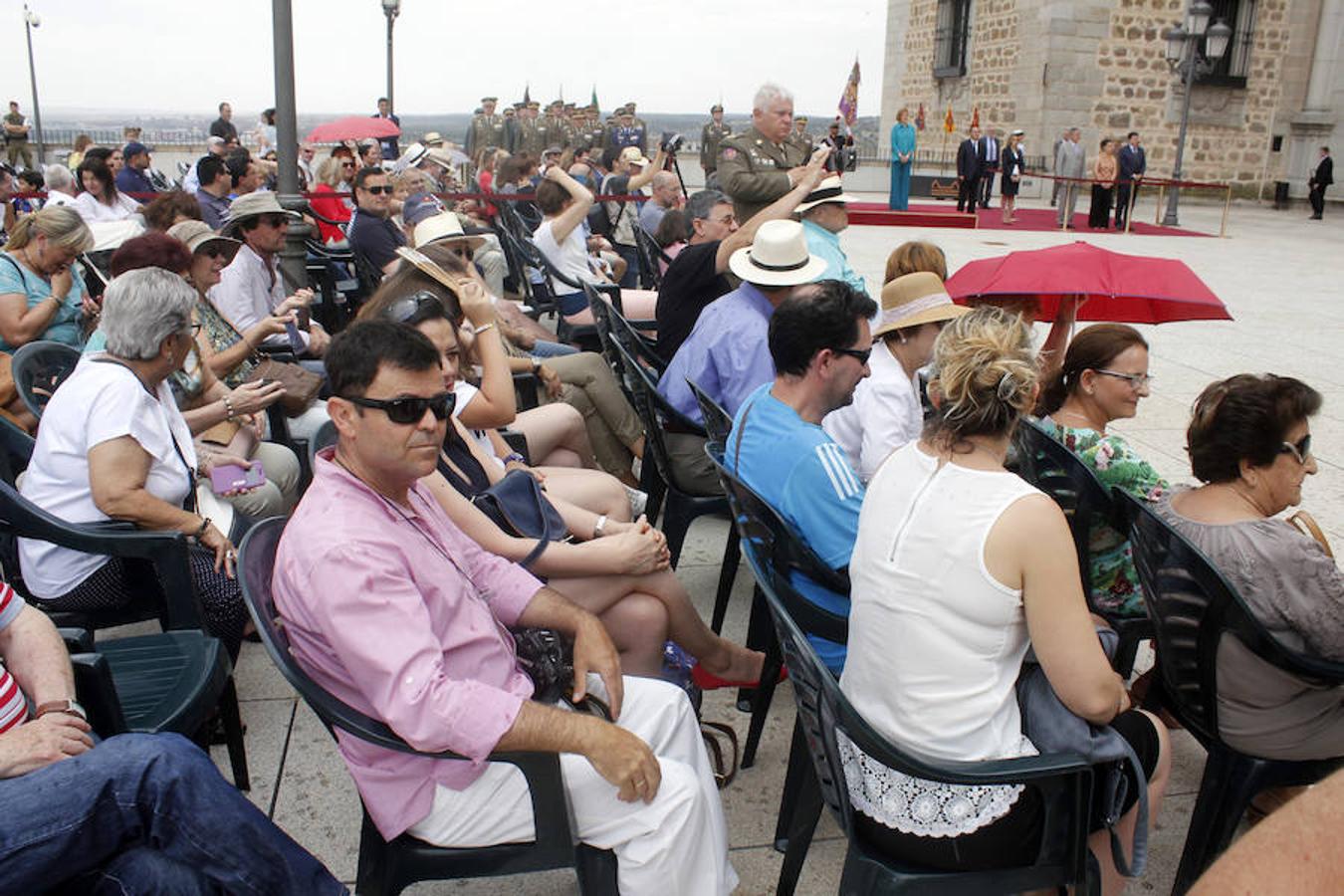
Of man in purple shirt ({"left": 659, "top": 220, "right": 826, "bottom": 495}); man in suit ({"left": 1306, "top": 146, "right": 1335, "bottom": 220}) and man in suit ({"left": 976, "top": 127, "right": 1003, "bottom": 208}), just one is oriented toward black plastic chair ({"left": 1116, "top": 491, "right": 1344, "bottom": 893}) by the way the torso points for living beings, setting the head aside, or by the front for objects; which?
man in suit ({"left": 976, "top": 127, "right": 1003, "bottom": 208})

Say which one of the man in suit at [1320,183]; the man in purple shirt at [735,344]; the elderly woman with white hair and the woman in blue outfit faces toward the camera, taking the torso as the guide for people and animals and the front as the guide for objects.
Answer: the woman in blue outfit

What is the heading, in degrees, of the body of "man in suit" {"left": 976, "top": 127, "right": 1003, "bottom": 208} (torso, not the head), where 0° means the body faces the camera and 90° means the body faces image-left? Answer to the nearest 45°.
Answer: approximately 0°

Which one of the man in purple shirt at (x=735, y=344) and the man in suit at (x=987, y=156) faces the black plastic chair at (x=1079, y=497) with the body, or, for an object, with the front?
the man in suit

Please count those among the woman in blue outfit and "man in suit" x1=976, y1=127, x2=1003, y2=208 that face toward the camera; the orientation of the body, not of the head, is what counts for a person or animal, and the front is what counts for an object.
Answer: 2

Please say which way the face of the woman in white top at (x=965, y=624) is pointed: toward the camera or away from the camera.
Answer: away from the camera

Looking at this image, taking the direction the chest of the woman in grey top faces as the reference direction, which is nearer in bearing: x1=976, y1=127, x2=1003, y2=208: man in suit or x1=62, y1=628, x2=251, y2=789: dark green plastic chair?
the man in suit

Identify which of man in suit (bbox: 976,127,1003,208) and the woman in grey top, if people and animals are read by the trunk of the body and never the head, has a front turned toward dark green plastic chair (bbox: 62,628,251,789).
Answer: the man in suit

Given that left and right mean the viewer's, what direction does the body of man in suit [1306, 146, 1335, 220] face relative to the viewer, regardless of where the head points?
facing to the left of the viewer

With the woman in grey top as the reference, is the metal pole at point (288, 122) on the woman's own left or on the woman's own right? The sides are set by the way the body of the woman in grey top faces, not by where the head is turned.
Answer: on the woman's own left
